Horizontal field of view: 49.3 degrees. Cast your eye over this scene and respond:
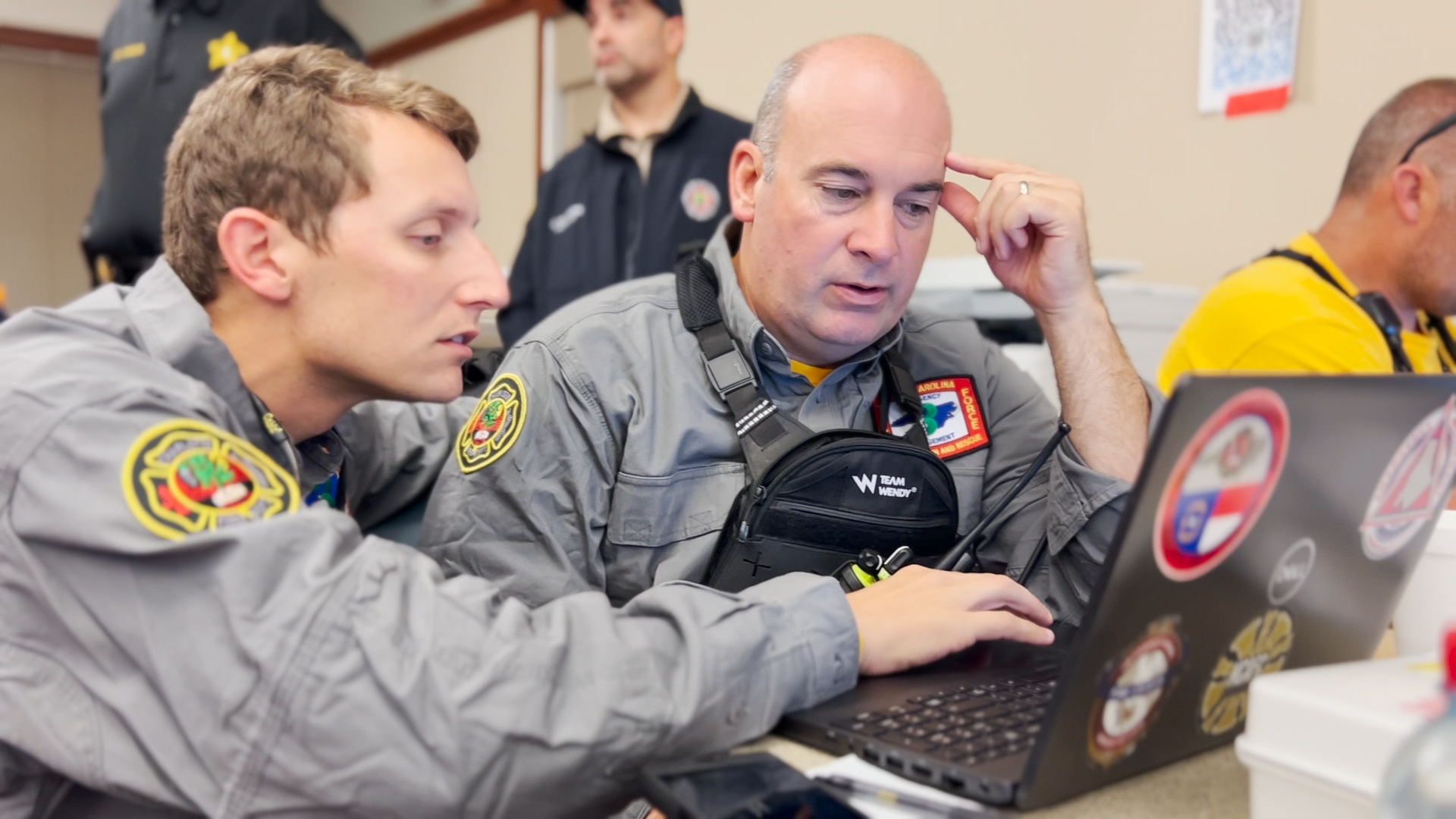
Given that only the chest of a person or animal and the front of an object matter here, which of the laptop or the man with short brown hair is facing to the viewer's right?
the man with short brown hair

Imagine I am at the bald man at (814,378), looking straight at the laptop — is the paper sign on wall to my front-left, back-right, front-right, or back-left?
back-left

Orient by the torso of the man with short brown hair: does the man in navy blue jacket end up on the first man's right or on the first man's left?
on the first man's left

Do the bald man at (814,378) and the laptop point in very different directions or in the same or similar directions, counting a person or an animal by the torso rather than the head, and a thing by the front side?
very different directions

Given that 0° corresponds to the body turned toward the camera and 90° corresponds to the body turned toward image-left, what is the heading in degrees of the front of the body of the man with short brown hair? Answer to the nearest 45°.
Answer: approximately 270°

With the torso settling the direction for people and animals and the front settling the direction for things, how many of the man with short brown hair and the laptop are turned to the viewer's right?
1

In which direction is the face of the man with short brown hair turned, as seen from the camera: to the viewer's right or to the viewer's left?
to the viewer's right

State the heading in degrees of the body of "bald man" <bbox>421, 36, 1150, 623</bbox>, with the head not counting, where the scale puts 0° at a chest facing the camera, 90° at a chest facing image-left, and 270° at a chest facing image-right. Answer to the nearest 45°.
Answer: approximately 315°

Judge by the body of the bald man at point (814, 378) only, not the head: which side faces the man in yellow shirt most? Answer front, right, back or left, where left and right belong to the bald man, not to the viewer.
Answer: left

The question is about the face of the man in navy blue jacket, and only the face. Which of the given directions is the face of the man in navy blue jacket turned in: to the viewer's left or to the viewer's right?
to the viewer's left

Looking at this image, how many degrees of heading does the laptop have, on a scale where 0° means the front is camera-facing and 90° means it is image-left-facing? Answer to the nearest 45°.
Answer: approximately 135°

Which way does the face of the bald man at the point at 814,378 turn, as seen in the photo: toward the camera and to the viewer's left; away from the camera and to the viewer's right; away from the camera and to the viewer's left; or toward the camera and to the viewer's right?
toward the camera and to the viewer's right
